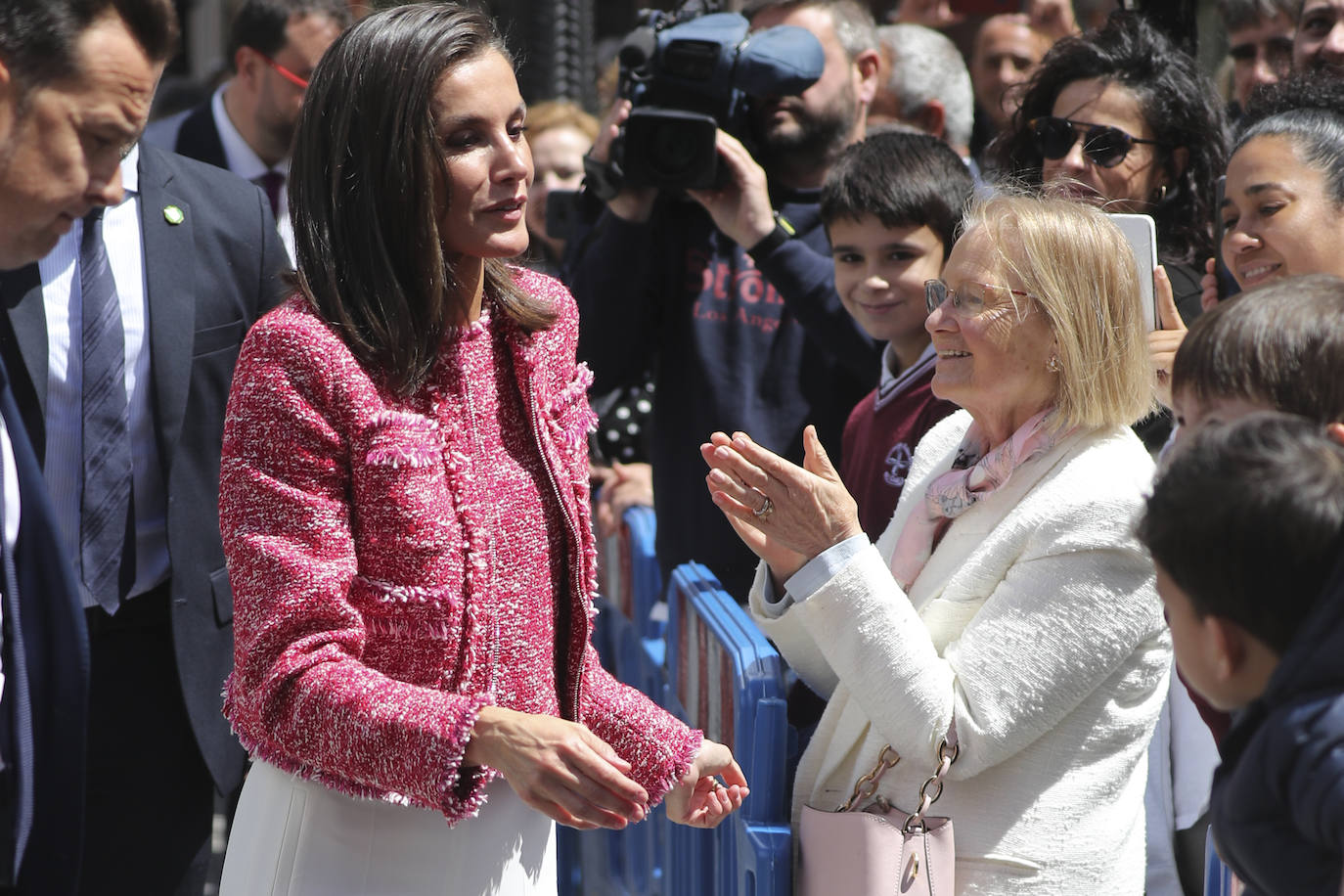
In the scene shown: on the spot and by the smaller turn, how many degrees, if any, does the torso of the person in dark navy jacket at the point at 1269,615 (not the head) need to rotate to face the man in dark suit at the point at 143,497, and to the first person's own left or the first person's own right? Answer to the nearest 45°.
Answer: approximately 45° to the first person's own left

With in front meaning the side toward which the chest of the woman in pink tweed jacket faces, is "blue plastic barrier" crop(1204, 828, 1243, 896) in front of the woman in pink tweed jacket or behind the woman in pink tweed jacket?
in front

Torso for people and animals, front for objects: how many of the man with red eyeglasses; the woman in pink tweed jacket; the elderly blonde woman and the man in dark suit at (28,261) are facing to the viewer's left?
1

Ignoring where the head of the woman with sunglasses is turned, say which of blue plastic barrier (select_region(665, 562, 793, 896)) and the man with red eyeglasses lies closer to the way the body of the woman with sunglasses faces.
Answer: the blue plastic barrier

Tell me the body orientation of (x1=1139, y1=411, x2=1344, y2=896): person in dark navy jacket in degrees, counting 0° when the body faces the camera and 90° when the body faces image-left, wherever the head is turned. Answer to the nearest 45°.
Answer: approximately 135°

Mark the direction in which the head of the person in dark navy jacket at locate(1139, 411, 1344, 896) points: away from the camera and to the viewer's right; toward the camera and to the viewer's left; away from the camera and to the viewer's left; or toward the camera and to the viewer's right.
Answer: away from the camera and to the viewer's left

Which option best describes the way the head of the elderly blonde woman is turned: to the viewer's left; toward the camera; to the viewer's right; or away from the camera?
to the viewer's left

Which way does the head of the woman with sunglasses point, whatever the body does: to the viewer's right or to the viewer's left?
to the viewer's left

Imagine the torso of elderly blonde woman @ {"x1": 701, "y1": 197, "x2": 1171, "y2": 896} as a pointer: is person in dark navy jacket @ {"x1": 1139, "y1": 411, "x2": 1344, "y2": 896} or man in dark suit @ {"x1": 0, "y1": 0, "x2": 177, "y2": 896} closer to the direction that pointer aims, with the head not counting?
the man in dark suit

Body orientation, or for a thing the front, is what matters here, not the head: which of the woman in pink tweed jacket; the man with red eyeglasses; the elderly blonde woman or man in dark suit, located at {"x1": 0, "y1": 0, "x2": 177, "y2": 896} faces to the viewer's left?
the elderly blonde woman

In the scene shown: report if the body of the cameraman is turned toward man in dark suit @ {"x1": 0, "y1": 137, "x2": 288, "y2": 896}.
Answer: yes

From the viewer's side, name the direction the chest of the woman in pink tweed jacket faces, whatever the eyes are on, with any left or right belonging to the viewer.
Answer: facing the viewer and to the right of the viewer
